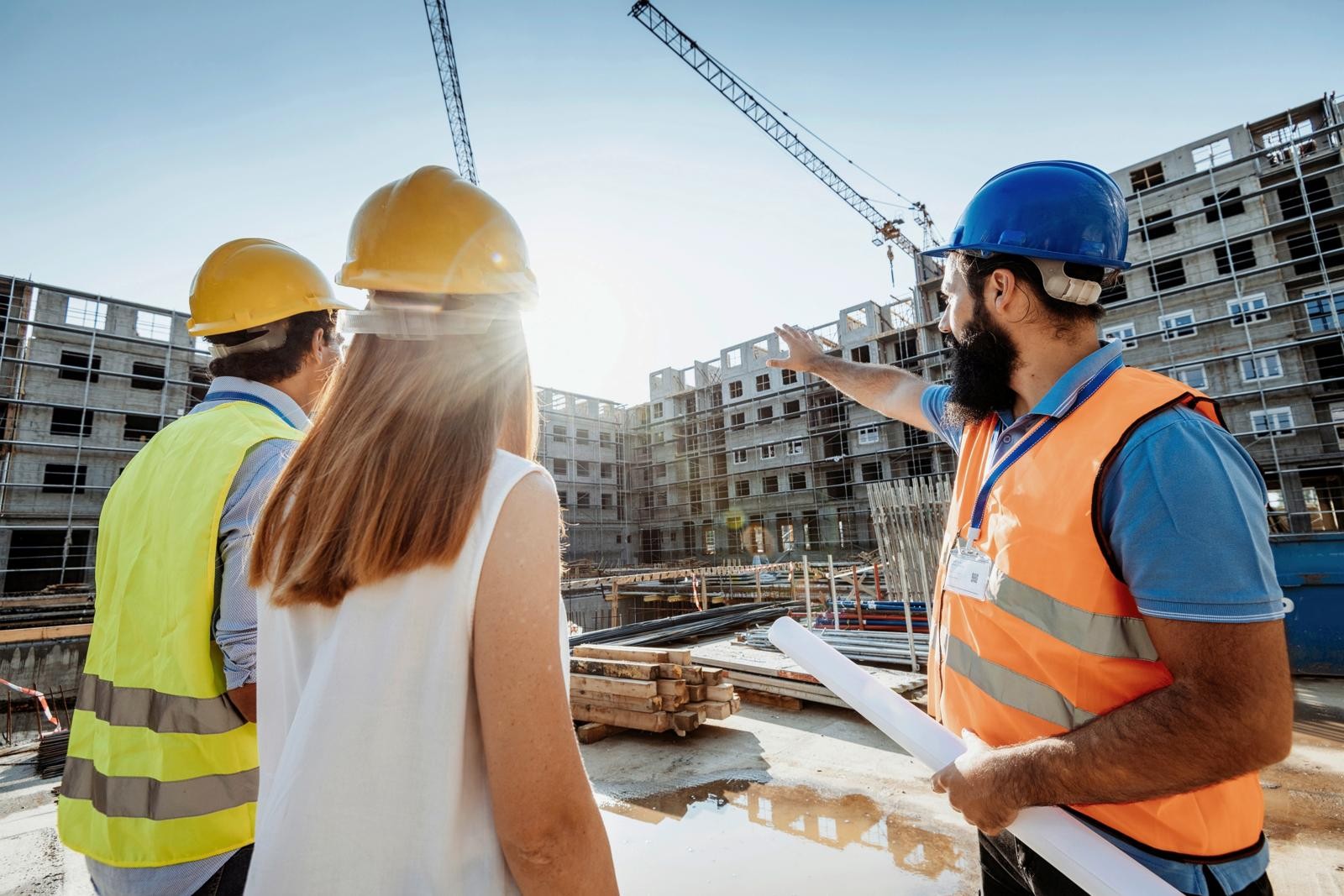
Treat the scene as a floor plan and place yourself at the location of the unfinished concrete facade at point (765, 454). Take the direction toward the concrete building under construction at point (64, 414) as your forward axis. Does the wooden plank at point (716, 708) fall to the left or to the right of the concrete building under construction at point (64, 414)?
left

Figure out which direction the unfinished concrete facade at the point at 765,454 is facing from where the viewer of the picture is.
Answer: facing the viewer and to the left of the viewer

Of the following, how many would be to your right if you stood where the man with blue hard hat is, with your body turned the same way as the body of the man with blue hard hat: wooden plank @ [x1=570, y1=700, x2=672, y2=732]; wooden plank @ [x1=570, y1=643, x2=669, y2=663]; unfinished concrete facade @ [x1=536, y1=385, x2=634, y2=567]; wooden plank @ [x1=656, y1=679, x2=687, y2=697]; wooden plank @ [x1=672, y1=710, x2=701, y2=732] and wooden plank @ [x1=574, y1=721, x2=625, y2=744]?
6

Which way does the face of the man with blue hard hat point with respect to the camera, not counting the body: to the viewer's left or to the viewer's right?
to the viewer's left

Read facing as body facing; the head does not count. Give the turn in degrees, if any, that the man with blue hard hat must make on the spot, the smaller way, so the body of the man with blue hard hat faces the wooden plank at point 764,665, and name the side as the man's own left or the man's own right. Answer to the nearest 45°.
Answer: approximately 90° to the man's own right

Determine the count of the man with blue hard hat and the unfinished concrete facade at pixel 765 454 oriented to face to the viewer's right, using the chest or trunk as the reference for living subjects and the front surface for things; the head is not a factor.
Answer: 0

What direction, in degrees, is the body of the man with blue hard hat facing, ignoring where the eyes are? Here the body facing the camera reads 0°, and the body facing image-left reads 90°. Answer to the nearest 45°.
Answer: approximately 45°

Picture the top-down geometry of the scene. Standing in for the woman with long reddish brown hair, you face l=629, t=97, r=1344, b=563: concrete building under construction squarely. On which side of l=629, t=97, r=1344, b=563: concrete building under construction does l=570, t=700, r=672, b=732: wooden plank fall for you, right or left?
left

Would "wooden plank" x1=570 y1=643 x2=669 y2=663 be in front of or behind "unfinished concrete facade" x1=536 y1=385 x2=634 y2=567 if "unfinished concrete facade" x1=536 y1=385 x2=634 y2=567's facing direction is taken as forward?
in front

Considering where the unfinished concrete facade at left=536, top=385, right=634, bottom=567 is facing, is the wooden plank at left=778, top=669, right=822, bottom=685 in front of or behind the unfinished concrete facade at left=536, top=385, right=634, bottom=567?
in front

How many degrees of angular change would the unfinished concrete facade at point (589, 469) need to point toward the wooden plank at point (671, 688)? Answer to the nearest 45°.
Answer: approximately 45° to its right

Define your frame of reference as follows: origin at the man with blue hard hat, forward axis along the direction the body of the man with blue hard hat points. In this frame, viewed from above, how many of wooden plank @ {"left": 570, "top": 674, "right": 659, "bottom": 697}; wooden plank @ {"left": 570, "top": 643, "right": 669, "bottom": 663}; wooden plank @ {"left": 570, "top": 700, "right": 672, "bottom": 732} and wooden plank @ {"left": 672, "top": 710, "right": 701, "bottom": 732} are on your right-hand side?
4

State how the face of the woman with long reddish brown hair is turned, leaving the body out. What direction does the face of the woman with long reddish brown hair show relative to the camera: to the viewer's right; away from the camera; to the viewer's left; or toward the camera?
away from the camera
